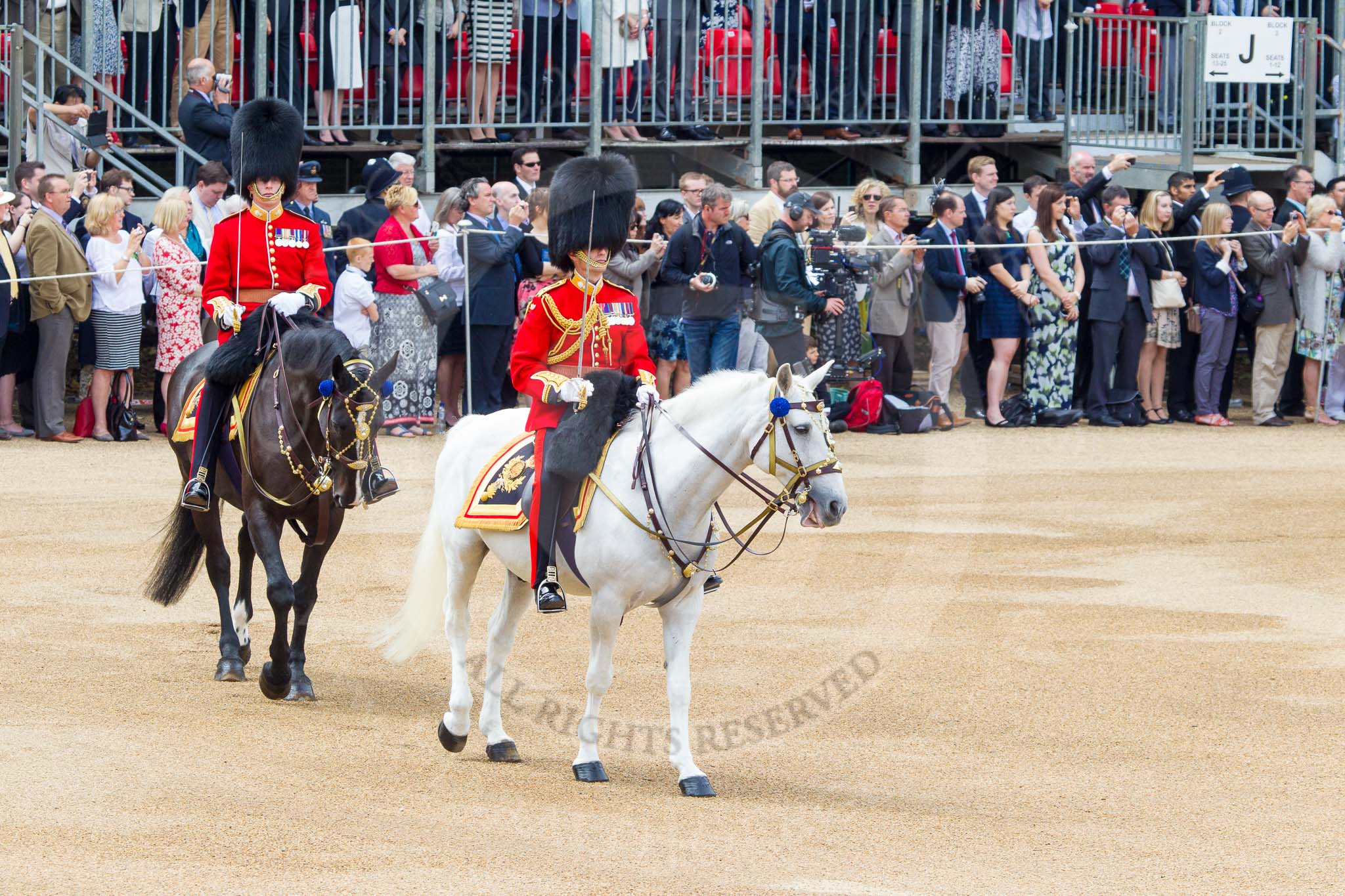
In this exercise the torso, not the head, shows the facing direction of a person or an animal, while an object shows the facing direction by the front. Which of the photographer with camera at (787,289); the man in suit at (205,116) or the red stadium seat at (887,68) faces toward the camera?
the red stadium seat

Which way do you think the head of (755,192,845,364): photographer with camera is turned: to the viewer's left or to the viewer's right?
to the viewer's right

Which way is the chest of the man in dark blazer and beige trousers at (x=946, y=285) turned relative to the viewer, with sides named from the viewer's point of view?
facing the viewer and to the right of the viewer

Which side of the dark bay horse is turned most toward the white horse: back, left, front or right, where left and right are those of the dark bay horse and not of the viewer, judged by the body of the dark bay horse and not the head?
front

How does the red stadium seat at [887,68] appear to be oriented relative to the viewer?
toward the camera

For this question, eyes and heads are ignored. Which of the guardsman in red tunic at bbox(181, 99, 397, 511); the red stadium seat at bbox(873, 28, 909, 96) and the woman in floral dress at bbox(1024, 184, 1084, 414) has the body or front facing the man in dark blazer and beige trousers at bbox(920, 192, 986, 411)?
the red stadium seat

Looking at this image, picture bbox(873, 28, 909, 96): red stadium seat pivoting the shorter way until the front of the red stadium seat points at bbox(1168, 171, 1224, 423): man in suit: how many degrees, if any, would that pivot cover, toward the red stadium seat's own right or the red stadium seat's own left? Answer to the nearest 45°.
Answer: approximately 45° to the red stadium seat's own left

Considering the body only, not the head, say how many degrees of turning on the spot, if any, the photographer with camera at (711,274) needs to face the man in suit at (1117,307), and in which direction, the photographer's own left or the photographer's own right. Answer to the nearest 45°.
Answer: approximately 135° to the photographer's own left

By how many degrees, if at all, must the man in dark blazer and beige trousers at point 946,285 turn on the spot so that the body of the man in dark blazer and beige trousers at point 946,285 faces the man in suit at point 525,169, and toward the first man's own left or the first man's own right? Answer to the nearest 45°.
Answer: approximately 135° to the first man's own right

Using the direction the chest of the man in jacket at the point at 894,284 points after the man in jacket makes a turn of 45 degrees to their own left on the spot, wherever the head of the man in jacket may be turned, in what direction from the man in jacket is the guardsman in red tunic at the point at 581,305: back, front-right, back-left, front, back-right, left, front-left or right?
right

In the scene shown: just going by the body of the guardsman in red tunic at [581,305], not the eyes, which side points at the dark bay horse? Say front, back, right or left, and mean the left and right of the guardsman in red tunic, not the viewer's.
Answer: back
